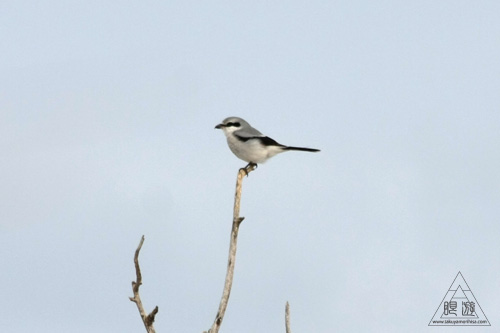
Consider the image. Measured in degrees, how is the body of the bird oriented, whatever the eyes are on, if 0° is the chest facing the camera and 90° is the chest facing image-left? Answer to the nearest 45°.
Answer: approximately 90°

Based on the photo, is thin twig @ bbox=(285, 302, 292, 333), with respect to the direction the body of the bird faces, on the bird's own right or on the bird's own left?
on the bird's own left

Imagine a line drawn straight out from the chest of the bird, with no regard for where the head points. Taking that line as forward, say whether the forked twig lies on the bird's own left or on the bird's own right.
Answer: on the bird's own left

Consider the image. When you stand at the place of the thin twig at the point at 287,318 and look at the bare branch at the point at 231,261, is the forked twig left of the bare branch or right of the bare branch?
left
